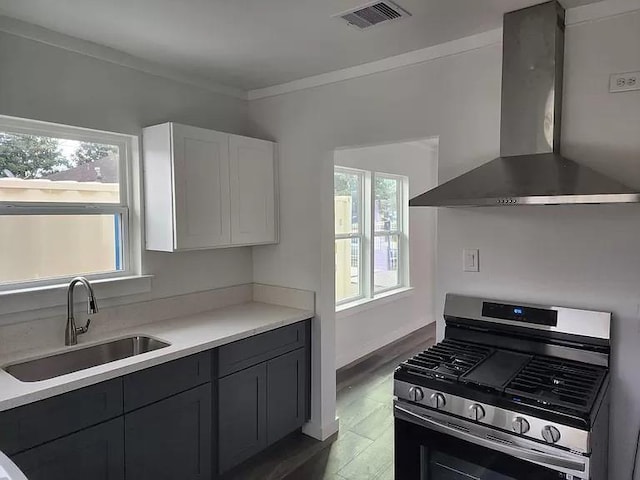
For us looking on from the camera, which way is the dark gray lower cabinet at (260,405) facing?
facing the viewer and to the right of the viewer

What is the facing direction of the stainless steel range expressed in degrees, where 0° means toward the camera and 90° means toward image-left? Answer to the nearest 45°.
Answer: approximately 45°

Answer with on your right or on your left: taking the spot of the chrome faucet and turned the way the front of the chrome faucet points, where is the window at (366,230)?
on your left

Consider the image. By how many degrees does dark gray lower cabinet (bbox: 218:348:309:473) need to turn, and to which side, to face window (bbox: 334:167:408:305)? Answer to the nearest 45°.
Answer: approximately 90° to its left

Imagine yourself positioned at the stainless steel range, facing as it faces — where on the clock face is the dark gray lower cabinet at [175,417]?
The dark gray lower cabinet is roughly at 1 o'clock from the stainless steel range.

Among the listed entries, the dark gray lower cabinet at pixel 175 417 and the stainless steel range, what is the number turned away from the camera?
0

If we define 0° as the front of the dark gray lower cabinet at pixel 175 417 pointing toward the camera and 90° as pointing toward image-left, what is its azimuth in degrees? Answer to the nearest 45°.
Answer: approximately 315°

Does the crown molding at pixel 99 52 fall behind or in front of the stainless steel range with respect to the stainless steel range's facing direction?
in front

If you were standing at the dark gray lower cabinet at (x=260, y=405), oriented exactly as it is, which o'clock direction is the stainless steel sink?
The stainless steel sink is roughly at 4 o'clock from the dark gray lower cabinet.
